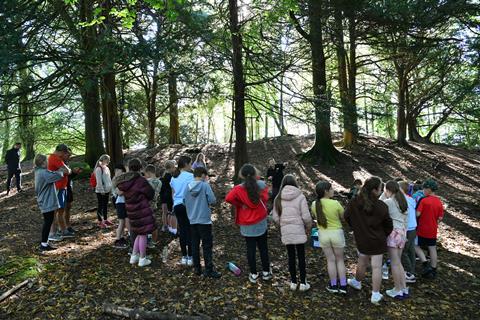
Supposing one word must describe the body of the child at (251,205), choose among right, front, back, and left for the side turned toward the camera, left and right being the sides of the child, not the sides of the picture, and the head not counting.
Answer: back

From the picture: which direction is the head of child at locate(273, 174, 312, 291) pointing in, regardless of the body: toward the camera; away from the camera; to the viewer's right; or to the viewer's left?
away from the camera

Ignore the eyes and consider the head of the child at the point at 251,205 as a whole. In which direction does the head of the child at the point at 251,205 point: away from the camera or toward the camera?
away from the camera

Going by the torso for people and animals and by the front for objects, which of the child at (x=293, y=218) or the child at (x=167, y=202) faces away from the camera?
the child at (x=293, y=218)

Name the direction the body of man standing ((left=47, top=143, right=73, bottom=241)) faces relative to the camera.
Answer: to the viewer's right

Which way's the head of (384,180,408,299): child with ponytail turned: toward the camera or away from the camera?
away from the camera

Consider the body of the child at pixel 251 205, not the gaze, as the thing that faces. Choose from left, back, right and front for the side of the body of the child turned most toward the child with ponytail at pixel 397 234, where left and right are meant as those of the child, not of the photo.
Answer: right

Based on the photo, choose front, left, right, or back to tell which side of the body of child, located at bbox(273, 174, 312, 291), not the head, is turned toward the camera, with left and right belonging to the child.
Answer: back

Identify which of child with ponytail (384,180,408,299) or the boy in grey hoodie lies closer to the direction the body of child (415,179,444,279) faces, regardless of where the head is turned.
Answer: the boy in grey hoodie

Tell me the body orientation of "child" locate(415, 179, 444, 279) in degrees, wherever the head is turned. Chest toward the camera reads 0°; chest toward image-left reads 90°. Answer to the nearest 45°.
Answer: approximately 135°
